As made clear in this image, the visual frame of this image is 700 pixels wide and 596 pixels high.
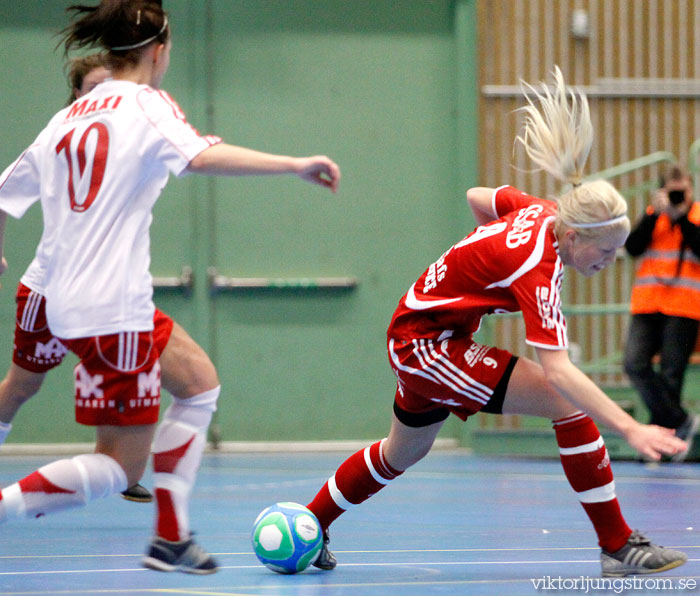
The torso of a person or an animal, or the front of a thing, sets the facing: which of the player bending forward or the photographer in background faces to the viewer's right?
the player bending forward

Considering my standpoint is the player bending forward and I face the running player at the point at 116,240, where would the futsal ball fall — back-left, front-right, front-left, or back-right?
front-right

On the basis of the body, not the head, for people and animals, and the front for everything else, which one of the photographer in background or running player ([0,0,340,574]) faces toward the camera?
the photographer in background

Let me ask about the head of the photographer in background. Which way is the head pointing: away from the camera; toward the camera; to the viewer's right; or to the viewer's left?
toward the camera

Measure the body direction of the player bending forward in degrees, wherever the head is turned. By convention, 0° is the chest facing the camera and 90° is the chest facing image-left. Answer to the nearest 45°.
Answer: approximately 270°

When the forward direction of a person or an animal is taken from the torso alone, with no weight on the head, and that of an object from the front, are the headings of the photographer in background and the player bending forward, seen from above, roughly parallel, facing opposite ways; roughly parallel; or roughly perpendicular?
roughly perpendicular

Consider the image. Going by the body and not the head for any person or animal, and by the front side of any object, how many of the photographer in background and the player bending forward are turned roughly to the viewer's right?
1

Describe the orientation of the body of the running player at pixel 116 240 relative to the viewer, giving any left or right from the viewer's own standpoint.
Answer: facing away from the viewer and to the right of the viewer

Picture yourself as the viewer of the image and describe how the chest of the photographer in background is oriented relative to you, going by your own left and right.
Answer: facing the viewer

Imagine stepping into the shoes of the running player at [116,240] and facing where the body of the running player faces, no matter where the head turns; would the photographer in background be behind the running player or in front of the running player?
in front

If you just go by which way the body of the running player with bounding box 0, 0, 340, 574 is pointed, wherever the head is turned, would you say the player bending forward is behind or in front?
in front
